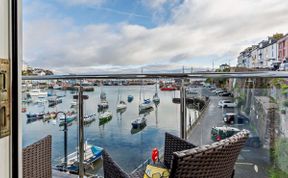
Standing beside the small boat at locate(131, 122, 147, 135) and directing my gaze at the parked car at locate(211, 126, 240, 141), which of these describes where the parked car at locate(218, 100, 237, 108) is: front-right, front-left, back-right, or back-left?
front-left

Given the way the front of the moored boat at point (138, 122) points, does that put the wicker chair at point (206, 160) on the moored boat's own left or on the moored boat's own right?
on the moored boat's own left

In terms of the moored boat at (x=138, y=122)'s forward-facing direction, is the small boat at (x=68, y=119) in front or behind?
in front
